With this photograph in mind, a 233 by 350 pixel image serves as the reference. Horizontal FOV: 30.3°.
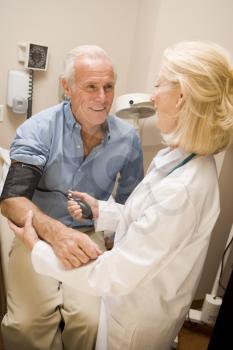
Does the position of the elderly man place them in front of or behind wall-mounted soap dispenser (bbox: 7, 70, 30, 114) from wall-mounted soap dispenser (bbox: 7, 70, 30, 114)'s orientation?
in front

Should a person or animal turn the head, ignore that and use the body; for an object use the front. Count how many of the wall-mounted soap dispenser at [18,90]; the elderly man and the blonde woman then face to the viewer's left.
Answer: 1

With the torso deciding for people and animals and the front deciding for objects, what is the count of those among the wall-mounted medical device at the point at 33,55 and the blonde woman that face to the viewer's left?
1

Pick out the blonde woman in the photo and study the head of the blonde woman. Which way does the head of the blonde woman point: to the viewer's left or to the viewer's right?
to the viewer's left

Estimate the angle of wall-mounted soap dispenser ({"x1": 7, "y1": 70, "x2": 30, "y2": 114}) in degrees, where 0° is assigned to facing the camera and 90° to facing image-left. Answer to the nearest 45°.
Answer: approximately 315°

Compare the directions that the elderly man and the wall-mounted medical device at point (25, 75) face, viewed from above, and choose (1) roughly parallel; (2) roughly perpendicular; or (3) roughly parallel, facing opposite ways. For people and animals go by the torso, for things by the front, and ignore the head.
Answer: roughly parallel

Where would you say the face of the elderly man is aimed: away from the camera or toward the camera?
toward the camera

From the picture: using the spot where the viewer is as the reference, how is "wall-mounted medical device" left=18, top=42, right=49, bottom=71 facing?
facing the viewer and to the right of the viewer

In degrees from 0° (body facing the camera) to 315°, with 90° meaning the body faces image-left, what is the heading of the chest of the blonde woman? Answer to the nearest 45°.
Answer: approximately 90°

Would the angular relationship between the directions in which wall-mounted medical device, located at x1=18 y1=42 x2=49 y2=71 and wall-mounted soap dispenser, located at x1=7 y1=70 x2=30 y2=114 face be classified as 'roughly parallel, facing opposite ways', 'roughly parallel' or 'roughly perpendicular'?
roughly parallel

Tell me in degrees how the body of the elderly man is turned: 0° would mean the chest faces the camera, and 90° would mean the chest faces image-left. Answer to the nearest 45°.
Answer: approximately 315°

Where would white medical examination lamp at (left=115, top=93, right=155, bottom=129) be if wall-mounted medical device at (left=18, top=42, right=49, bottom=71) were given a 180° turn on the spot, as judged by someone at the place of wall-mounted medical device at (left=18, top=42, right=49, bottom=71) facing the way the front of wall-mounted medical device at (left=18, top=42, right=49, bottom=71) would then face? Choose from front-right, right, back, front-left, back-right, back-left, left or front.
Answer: back

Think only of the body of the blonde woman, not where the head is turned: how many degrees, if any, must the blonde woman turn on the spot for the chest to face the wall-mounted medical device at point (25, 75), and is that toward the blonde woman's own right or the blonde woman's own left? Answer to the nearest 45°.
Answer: approximately 45° to the blonde woman's own right

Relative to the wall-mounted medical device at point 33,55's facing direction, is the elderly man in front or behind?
in front

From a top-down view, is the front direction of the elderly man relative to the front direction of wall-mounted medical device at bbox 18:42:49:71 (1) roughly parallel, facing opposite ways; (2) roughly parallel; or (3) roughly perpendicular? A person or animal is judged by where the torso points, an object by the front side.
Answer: roughly parallel
